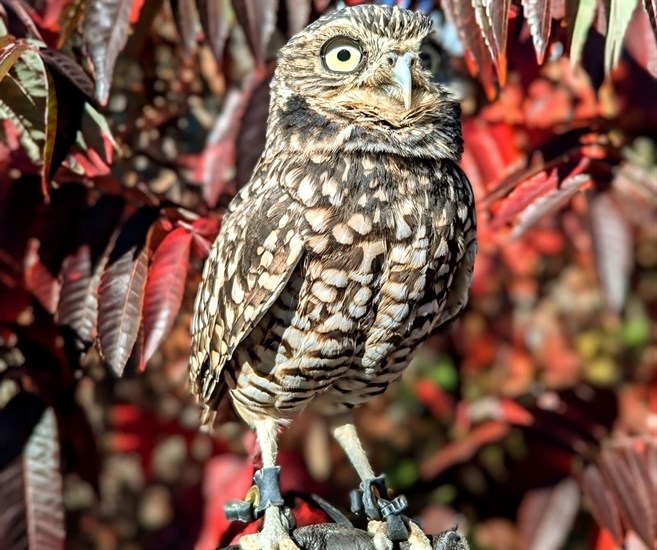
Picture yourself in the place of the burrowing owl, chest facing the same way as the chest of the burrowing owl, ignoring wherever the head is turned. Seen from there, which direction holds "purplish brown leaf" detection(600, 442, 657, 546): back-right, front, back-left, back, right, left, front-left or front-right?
left

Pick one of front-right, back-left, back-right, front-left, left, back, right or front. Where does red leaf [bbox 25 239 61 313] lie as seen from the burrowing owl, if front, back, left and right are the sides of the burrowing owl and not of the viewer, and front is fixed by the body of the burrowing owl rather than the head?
back

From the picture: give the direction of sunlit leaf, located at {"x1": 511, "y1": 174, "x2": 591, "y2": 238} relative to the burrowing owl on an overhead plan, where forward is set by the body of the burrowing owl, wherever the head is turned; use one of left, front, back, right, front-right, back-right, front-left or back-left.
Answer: left

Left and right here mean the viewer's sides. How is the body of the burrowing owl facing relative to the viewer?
facing the viewer and to the right of the viewer

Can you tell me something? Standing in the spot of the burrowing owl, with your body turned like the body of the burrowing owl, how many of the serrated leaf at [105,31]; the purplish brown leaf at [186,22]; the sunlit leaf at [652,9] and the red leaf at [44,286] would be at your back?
3

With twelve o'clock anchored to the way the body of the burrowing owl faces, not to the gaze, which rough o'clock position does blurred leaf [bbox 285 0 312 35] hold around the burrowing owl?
The blurred leaf is roughly at 7 o'clock from the burrowing owl.

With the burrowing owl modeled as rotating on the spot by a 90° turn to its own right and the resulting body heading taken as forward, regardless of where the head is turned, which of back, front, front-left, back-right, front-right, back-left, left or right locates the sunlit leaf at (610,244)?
back
